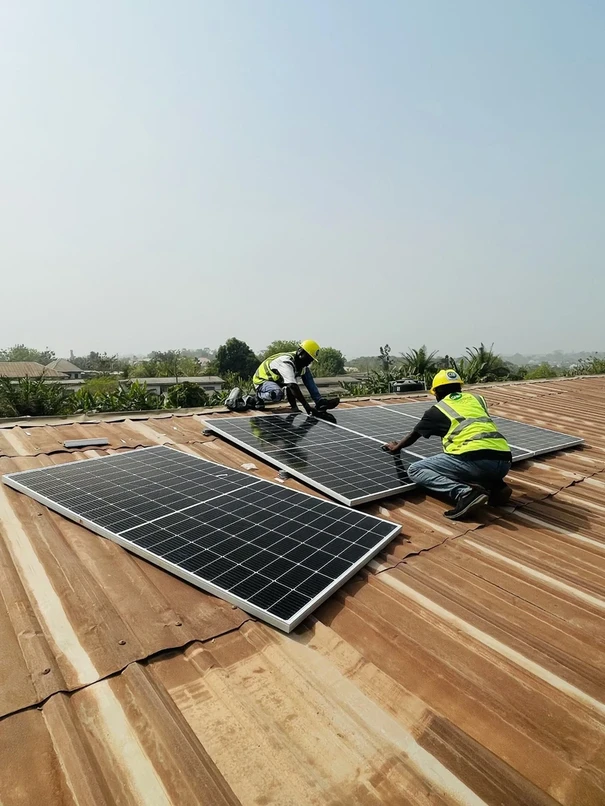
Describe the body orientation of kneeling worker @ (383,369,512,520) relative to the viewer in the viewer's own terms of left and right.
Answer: facing away from the viewer and to the left of the viewer

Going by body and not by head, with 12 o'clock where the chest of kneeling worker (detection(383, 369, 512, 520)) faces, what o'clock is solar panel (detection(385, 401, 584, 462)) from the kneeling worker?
The solar panel is roughly at 2 o'clock from the kneeling worker.

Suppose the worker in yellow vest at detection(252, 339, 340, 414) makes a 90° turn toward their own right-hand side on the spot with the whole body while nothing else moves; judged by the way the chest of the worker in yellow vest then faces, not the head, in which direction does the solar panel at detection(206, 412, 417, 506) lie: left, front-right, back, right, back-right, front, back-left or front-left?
front

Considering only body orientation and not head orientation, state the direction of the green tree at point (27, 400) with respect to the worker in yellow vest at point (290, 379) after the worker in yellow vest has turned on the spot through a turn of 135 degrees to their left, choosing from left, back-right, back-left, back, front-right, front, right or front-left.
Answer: front

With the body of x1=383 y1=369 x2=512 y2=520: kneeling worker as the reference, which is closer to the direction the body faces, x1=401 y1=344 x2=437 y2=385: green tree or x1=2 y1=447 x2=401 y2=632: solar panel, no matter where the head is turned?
the green tree

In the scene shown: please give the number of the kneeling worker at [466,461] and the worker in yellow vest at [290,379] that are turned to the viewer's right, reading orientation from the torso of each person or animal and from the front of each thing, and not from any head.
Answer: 1

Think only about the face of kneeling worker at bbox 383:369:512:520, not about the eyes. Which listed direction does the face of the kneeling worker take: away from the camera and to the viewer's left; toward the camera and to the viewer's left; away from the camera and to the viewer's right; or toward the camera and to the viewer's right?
away from the camera and to the viewer's left

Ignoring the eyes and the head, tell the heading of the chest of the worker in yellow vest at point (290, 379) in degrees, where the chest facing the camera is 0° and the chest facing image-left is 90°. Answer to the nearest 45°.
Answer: approximately 270°

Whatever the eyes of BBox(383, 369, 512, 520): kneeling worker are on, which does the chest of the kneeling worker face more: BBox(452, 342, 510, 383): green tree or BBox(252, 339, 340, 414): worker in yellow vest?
the worker in yellow vest

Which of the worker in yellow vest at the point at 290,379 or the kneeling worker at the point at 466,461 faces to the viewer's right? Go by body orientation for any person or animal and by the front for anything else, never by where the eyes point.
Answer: the worker in yellow vest

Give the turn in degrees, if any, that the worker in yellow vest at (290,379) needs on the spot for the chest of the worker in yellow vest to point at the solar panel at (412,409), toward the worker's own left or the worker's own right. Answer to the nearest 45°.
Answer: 0° — they already face it

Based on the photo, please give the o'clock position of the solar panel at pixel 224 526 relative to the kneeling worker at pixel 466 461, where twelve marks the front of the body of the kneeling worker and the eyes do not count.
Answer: The solar panel is roughly at 9 o'clock from the kneeling worker.

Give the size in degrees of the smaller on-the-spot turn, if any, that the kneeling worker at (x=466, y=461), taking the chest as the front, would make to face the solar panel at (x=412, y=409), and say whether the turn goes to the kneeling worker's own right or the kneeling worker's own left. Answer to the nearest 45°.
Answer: approximately 45° to the kneeling worker's own right

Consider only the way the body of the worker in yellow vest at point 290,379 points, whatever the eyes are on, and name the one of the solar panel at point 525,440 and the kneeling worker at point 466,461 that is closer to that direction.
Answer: the solar panel
